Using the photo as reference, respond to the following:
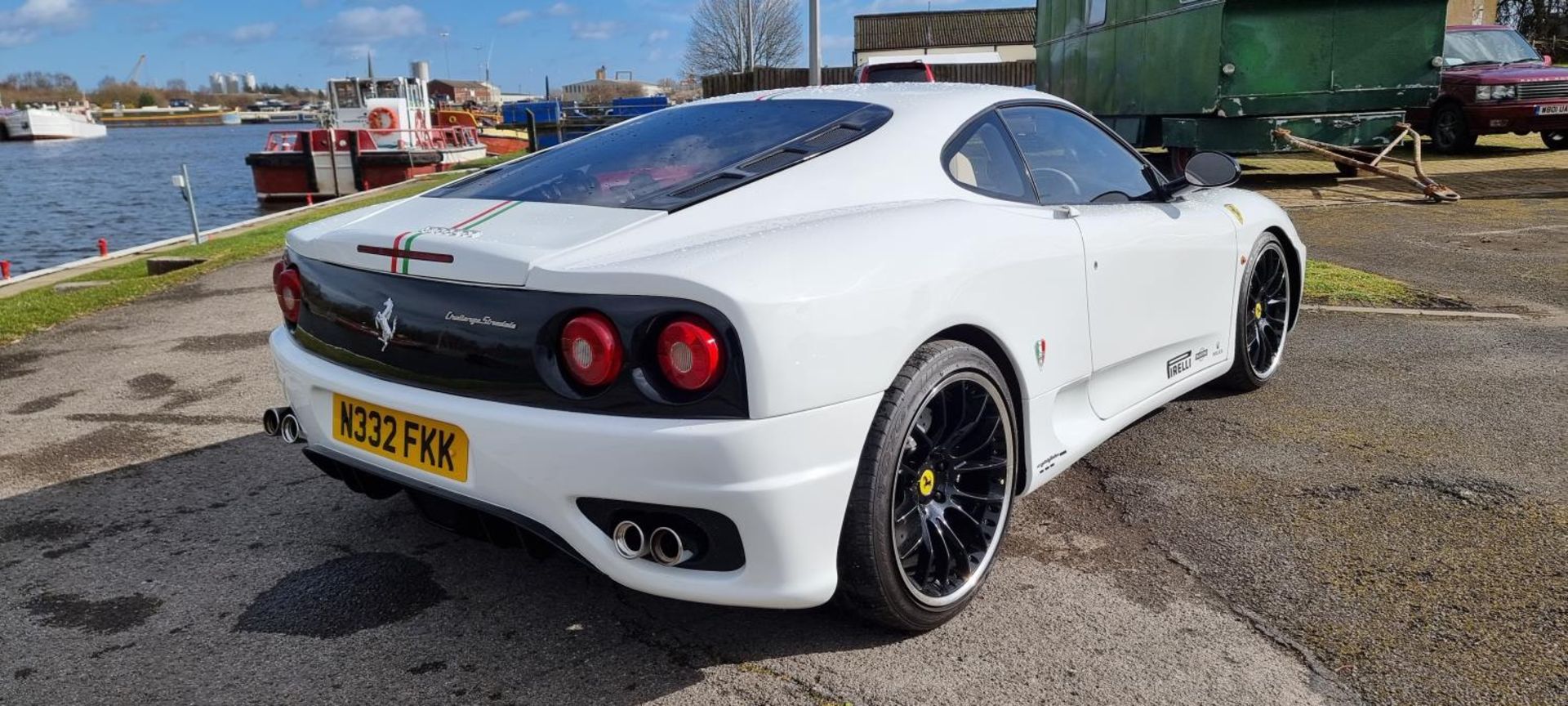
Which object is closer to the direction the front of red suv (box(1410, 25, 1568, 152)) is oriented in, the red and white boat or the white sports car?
the white sports car

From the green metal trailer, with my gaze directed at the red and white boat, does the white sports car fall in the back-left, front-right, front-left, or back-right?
back-left

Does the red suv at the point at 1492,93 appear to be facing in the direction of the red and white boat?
no

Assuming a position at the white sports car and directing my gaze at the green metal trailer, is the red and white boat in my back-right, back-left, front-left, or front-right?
front-left

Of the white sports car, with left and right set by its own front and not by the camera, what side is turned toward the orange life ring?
left

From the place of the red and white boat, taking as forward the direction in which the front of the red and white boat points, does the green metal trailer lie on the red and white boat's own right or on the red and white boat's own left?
on the red and white boat's own left

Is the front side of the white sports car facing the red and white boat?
no

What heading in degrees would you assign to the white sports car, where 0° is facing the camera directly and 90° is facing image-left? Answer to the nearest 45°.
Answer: approximately 225°

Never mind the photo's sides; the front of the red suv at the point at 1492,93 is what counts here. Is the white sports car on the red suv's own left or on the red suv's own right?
on the red suv's own right

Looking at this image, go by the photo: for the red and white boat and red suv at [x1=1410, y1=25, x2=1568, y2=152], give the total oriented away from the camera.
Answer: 0

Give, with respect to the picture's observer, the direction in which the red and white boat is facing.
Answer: facing the viewer and to the left of the viewer

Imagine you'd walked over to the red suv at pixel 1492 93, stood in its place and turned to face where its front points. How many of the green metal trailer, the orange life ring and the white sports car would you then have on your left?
0

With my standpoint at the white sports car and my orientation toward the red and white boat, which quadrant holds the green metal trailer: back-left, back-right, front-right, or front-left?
front-right

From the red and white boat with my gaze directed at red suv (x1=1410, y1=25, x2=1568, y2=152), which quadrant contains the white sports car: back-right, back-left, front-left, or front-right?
front-right

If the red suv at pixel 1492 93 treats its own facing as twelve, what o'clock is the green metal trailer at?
The green metal trailer is roughly at 2 o'clock from the red suv.
